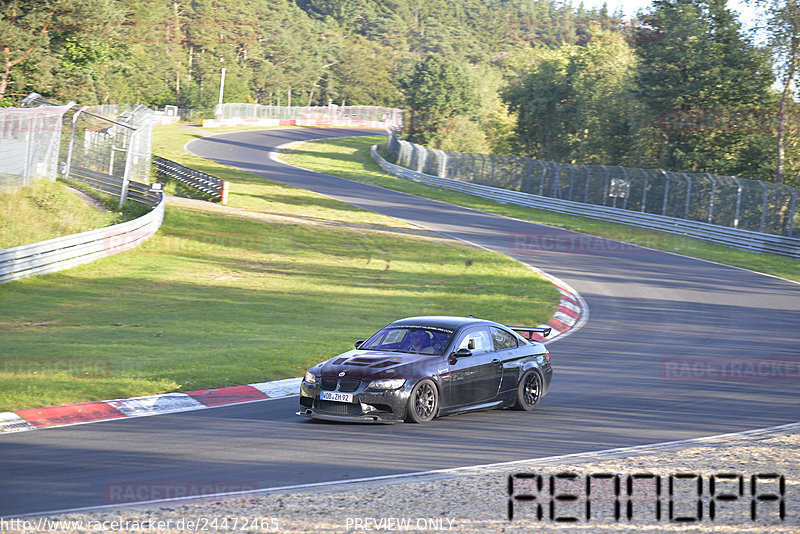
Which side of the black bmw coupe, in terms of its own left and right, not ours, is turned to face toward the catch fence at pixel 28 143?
right

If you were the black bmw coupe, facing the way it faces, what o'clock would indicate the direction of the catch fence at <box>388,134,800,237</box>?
The catch fence is roughly at 5 o'clock from the black bmw coupe.

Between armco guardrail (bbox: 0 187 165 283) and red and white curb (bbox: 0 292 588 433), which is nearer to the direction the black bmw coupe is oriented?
the red and white curb

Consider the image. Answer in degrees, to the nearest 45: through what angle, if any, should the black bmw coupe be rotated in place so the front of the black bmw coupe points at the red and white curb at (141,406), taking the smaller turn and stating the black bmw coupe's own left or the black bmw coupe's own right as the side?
approximately 45° to the black bmw coupe's own right

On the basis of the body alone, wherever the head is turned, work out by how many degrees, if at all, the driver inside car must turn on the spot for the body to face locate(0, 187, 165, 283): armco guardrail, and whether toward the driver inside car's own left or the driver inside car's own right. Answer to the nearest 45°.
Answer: approximately 90° to the driver inside car's own right

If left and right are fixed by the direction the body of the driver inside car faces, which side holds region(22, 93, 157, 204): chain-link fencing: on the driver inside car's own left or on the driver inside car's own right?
on the driver inside car's own right

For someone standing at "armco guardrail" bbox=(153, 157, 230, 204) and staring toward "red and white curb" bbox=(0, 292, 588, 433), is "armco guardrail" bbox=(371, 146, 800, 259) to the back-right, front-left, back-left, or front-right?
front-left

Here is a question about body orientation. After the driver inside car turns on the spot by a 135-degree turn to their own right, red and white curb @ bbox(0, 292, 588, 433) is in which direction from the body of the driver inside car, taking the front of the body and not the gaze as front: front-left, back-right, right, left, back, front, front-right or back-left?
left

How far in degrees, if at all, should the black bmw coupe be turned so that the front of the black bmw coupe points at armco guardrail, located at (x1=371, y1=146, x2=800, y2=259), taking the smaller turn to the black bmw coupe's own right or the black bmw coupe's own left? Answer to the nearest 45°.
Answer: approximately 135° to the black bmw coupe's own right

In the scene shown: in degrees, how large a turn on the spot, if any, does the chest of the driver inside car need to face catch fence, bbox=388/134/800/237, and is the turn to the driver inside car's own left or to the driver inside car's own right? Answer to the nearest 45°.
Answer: approximately 135° to the driver inside car's own right

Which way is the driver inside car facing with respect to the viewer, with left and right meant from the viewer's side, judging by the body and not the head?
facing the viewer and to the left of the viewer
